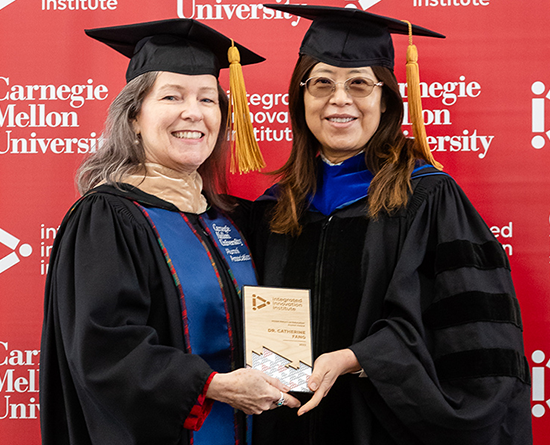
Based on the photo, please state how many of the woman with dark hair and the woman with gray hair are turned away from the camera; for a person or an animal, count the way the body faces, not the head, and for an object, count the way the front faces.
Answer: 0

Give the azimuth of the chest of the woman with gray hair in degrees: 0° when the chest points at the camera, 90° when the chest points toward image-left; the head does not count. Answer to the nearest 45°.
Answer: approximately 315°

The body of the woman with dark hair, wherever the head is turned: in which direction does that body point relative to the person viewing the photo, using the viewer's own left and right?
facing the viewer and to the left of the viewer

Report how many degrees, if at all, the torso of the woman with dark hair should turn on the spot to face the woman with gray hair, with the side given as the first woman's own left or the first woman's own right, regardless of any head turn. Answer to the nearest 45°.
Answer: approximately 45° to the first woman's own right

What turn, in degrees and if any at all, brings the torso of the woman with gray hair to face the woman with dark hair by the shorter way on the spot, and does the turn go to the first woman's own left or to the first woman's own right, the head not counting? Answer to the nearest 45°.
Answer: approximately 45° to the first woman's own left
